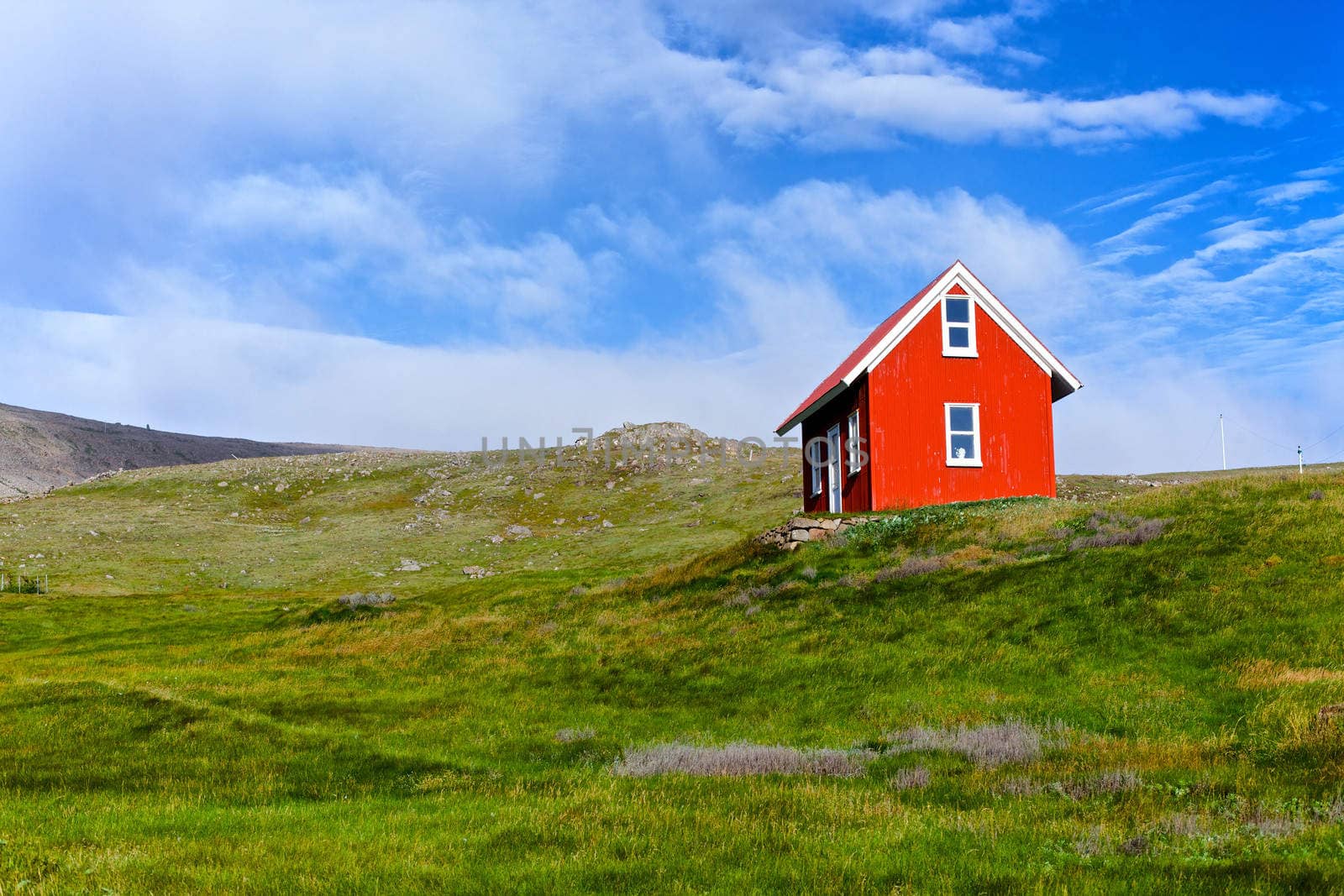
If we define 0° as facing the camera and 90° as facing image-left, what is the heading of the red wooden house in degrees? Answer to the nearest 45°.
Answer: approximately 90°
